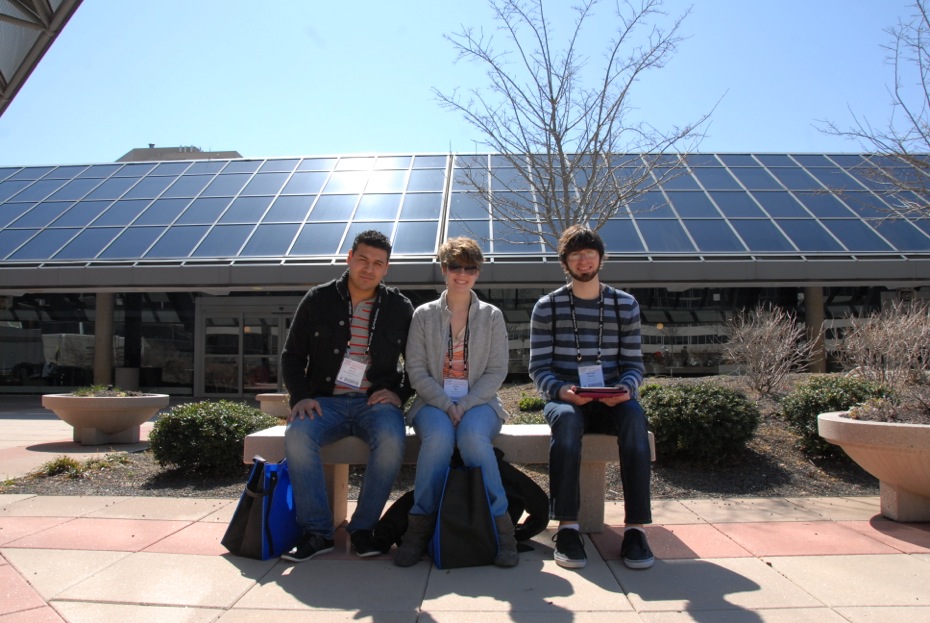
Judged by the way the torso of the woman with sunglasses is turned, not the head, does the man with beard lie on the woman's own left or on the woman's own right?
on the woman's own left

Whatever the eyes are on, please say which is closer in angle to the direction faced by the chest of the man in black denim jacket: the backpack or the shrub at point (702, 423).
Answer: the backpack

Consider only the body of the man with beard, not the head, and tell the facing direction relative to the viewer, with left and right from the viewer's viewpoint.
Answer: facing the viewer

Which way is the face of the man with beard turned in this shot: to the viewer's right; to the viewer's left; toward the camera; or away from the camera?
toward the camera

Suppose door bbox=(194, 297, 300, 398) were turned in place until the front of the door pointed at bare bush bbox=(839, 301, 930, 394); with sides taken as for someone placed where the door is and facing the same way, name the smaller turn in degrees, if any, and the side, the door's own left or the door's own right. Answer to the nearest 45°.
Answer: approximately 45° to the door's own left

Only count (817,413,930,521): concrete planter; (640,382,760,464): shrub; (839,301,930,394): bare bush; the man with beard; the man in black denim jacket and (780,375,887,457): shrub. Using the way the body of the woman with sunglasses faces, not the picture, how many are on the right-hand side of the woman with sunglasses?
1

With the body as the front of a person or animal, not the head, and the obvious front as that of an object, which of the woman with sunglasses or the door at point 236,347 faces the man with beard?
the door

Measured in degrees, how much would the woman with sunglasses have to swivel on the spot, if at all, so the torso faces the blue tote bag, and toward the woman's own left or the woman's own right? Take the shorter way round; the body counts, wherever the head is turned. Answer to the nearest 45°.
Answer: approximately 90° to the woman's own right

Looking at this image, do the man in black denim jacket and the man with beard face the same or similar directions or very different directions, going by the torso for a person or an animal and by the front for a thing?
same or similar directions

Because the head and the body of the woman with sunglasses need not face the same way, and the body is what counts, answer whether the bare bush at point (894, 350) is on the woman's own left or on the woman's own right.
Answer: on the woman's own left

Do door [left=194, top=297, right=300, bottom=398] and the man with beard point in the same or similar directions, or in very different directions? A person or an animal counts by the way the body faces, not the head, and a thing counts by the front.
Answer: same or similar directions

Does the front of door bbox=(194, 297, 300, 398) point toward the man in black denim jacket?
yes

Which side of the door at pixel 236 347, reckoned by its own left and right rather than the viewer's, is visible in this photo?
front

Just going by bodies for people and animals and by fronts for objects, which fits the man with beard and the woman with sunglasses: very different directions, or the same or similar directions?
same or similar directions

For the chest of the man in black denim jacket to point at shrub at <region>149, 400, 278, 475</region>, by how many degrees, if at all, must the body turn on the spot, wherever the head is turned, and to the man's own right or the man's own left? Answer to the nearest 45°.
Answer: approximately 135° to the man's own right

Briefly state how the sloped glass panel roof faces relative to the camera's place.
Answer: facing the viewer
